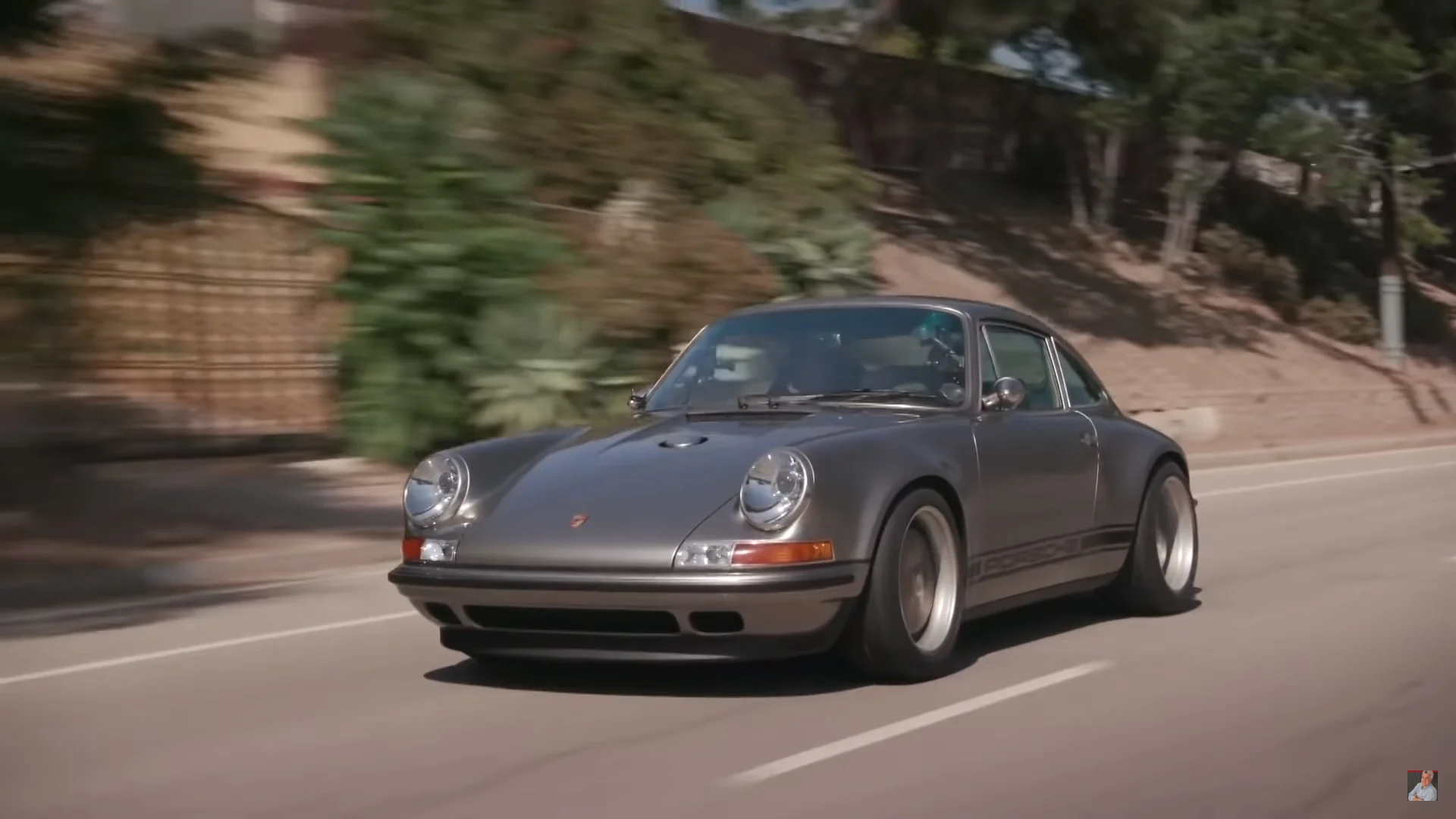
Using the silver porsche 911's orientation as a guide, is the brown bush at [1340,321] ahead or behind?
behind

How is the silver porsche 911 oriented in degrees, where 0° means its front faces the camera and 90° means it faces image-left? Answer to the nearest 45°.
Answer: approximately 45°

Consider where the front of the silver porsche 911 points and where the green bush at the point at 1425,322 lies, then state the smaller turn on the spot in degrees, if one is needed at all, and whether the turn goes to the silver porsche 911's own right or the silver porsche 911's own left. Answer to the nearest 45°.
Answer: approximately 135° to the silver porsche 911's own right

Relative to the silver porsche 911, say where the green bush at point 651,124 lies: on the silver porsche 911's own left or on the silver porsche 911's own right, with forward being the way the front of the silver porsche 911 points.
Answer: on the silver porsche 911's own right
